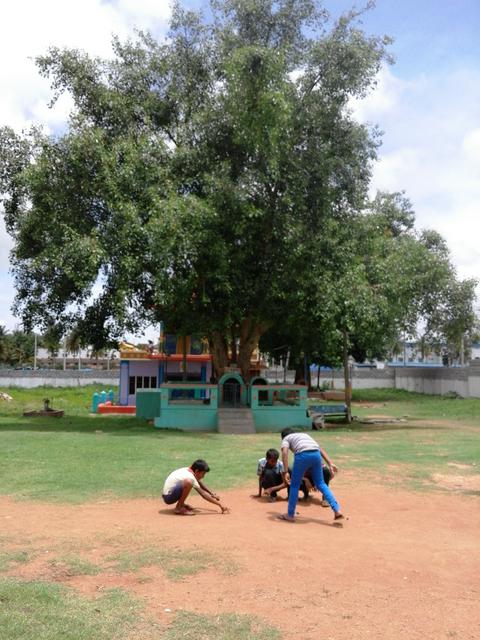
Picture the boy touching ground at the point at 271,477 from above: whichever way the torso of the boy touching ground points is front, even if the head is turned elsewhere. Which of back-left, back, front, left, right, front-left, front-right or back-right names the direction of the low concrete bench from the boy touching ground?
back

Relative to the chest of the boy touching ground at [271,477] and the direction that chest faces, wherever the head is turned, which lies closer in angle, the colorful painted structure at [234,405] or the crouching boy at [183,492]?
the crouching boy

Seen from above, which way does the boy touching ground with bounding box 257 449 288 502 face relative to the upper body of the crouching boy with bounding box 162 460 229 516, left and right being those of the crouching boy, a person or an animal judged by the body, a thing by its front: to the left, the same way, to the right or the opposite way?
to the right

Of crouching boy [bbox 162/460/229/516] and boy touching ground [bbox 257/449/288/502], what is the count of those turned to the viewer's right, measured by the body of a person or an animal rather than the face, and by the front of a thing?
1

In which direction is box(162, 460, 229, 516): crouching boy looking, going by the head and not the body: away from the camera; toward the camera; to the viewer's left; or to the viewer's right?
to the viewer's right

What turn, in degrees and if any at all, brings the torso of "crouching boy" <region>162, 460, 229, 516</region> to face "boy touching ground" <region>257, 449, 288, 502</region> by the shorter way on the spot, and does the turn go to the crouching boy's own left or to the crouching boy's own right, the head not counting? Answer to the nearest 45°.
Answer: approximately 45° to the crouching boy's own left

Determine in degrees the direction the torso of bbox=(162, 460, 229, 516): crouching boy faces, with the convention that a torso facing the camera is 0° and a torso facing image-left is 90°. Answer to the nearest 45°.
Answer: approximately 270°

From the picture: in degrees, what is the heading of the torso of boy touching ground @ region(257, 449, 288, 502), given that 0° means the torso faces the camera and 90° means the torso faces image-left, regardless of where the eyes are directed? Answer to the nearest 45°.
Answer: approximately 0°

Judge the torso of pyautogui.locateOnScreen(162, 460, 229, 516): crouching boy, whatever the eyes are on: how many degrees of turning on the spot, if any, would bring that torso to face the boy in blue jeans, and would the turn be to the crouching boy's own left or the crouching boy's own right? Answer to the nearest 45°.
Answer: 0° — they already face them

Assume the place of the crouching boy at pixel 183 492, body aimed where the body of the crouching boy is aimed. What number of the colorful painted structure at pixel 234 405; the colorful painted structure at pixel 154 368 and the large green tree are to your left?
3

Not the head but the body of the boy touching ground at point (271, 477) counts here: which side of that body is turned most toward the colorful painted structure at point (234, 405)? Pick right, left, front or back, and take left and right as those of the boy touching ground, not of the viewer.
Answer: back
